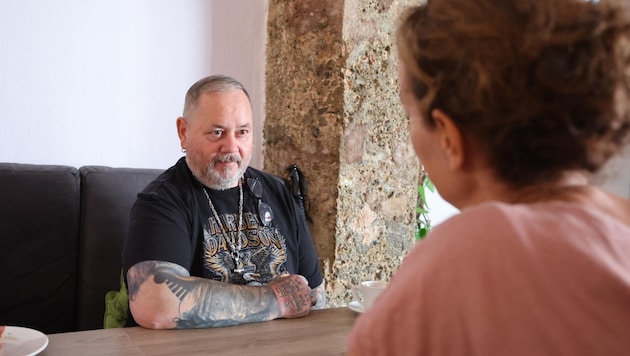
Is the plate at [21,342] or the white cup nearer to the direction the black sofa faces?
the plate

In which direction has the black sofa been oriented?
toward the camera

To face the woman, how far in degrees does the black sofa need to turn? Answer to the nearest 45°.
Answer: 0° — it already faces them

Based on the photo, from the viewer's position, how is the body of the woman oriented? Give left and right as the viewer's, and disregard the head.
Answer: facing away from the viewer and to the left of the viewer

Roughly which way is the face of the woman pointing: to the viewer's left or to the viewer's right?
to the viewer's left

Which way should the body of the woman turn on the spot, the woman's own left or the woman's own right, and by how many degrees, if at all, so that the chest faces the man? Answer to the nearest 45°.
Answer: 0° — they already face them

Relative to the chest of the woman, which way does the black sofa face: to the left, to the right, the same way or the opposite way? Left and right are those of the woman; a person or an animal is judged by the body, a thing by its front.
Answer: the opposite way

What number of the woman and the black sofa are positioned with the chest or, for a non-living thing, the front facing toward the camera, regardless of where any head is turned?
1

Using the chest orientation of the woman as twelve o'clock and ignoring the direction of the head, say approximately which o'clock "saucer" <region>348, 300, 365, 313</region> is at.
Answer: The saucer is roughly at 1 o'clock from the woman.

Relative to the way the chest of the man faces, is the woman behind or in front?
in front

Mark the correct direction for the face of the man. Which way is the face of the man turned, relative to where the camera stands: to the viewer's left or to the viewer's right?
to the viewer's right

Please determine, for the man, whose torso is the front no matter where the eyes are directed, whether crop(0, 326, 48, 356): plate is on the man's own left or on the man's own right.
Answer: on the man's own right

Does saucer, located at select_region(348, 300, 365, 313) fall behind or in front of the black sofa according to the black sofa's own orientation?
in front

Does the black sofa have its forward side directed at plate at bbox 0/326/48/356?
yes
